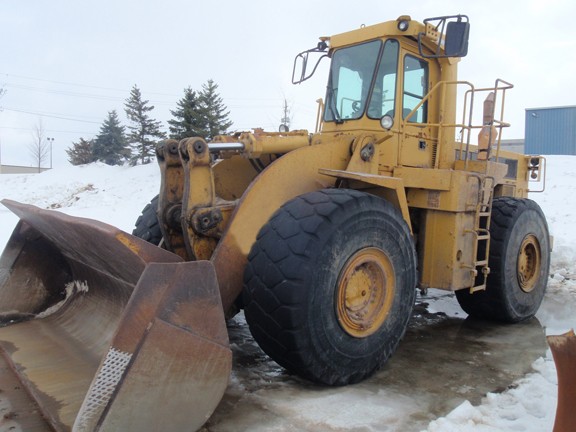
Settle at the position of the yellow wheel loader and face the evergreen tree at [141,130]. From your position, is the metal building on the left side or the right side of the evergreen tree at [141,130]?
right

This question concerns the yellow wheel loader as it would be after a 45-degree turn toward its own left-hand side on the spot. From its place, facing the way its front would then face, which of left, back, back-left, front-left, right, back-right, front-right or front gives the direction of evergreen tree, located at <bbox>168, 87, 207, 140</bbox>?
back

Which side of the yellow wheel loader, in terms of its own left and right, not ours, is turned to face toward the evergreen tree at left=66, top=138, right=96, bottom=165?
right

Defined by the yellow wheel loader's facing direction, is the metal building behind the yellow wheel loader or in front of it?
behind

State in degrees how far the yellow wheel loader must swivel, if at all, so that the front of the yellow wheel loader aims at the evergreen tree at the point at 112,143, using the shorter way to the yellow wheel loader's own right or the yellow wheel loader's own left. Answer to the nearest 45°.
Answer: approximately 135° to the yellow wheel loader's own right

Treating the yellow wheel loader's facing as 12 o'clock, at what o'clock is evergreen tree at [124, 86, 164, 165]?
The evergreen tree is roughly at 4 o'clock from the yellow wheel loader.

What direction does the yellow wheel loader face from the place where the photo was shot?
facing the viewer and to the left of the viewer

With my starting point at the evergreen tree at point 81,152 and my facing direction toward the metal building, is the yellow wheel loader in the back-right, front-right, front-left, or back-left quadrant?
front-right
